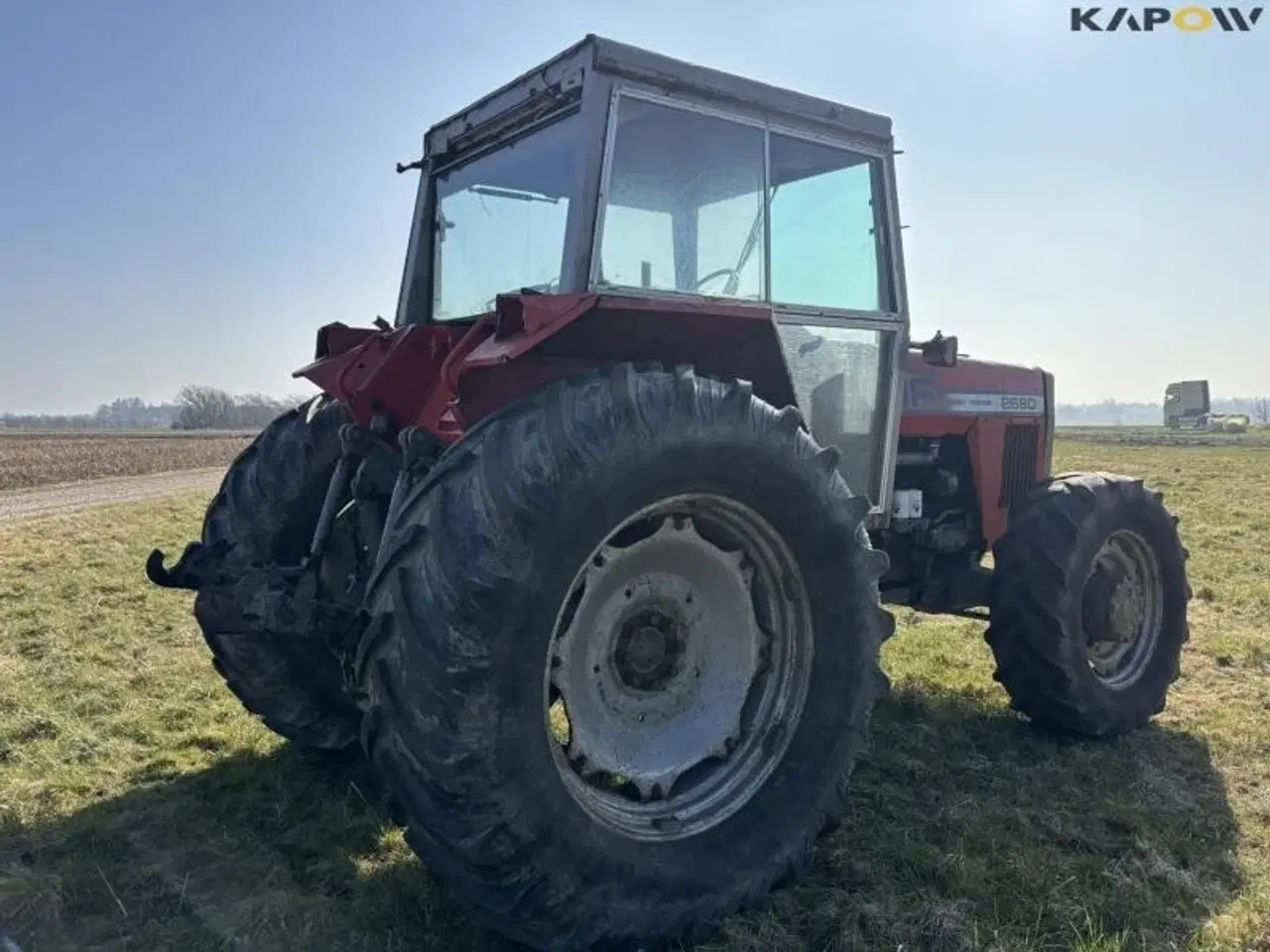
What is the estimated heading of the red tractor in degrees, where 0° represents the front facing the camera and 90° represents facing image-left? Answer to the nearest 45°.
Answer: approximately 225°
